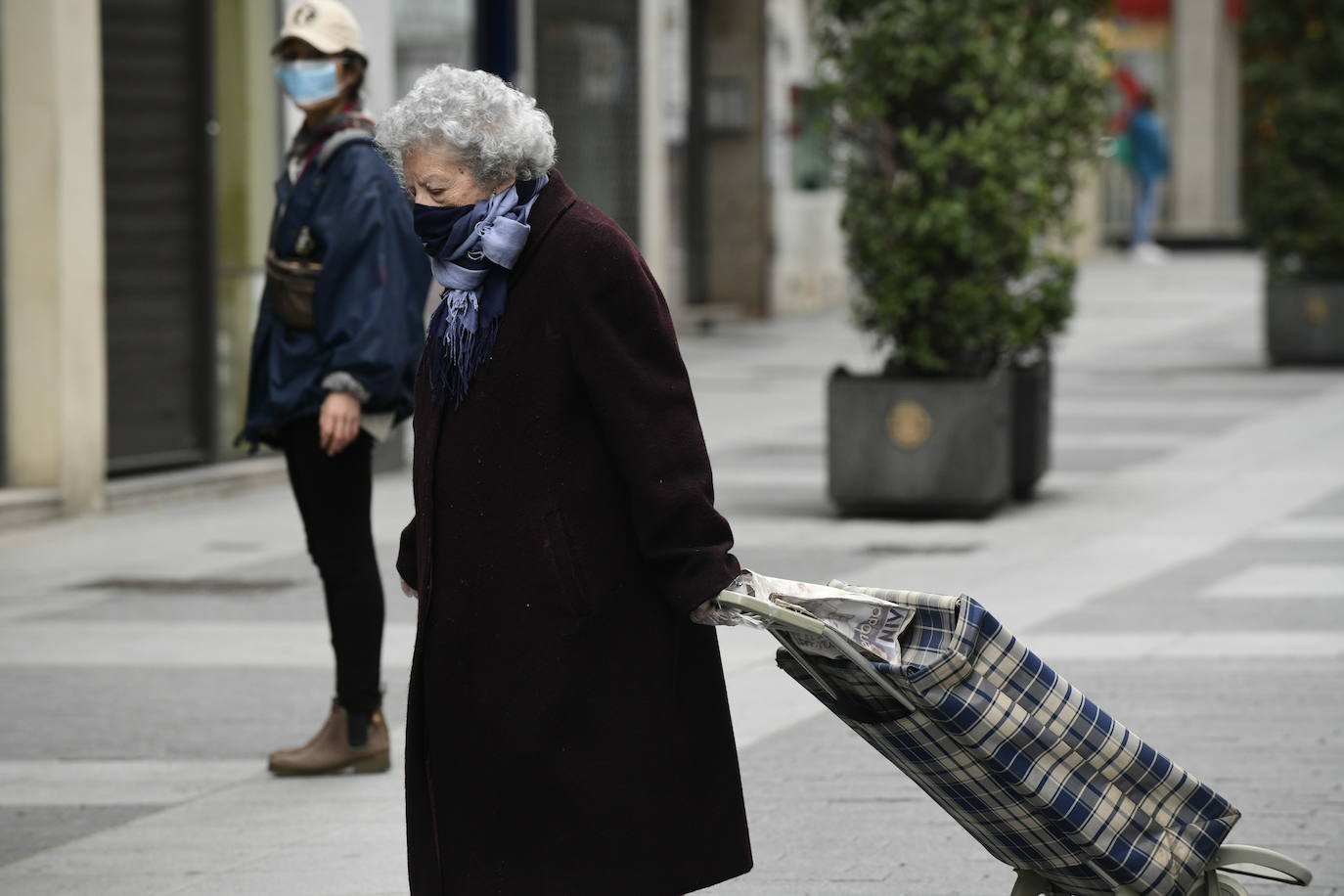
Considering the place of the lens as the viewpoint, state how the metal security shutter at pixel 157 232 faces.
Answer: facing the viewer and to the right of the viewer

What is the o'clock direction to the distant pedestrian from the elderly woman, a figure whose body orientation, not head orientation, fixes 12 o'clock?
The distant pedestrian is roughly at 5 o'clock from the elderly woman.

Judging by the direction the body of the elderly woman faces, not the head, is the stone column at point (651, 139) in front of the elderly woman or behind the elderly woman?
behind

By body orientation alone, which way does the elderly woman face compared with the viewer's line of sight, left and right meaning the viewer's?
facing the viewer and to the left of the viewer
